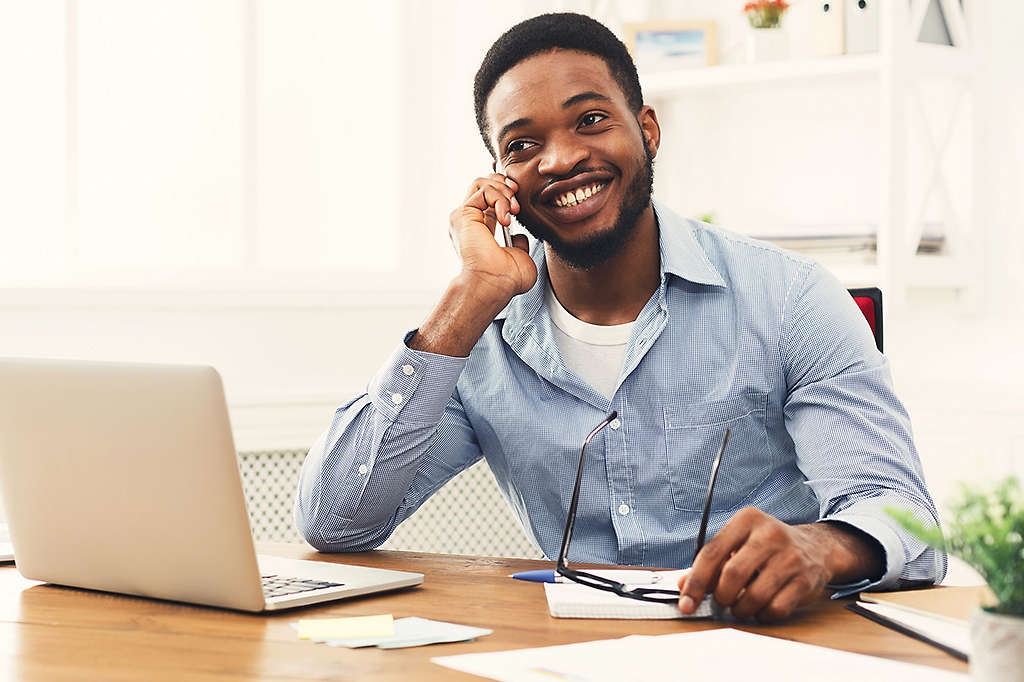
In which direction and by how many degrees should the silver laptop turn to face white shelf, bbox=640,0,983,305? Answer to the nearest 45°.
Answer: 0° — it already faces it

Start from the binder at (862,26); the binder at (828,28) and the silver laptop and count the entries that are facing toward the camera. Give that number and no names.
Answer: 2

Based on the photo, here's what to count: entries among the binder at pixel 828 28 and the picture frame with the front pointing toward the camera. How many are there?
2

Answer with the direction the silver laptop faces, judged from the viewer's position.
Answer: facing away from the viewer and to the right of the viewer

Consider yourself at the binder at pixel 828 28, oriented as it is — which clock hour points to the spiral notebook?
The spiral notebook is roughly at 12 o'clock from the binder.

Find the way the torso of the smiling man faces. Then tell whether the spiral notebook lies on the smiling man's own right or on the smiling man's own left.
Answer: on the smiling man's own left

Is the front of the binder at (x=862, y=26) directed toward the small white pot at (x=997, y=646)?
yes

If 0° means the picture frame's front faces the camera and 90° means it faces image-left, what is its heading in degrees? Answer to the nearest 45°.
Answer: approximately 0°
